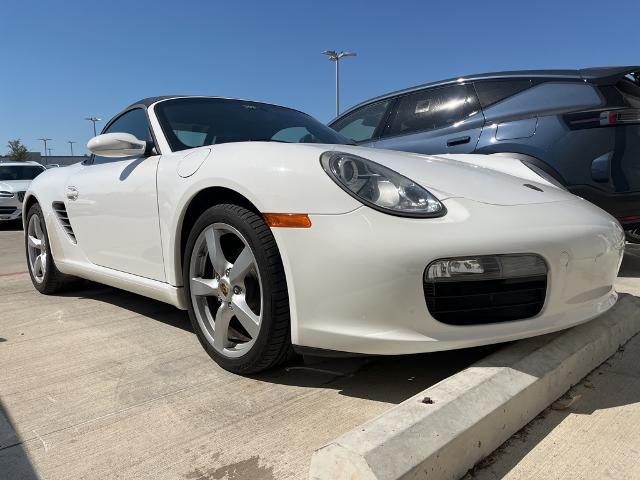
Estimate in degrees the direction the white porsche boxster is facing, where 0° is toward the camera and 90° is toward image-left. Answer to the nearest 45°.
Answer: approximately 315°

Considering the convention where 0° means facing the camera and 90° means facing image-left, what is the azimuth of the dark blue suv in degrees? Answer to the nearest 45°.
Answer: approximately 135°

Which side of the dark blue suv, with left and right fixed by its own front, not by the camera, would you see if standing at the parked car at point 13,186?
front

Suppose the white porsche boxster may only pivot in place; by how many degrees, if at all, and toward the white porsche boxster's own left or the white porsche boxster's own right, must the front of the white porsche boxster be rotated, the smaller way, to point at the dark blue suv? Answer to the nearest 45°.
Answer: approximately 90° to the white porsche boxster's own left

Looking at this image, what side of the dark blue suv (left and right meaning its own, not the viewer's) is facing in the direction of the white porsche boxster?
left

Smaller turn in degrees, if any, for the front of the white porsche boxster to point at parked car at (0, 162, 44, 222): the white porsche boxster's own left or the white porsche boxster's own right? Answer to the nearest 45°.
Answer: approximately 180°

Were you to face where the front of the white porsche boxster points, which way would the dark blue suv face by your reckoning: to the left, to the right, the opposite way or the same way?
the opposite way

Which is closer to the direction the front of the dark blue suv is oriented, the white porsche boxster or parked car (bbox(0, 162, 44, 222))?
the parked car
